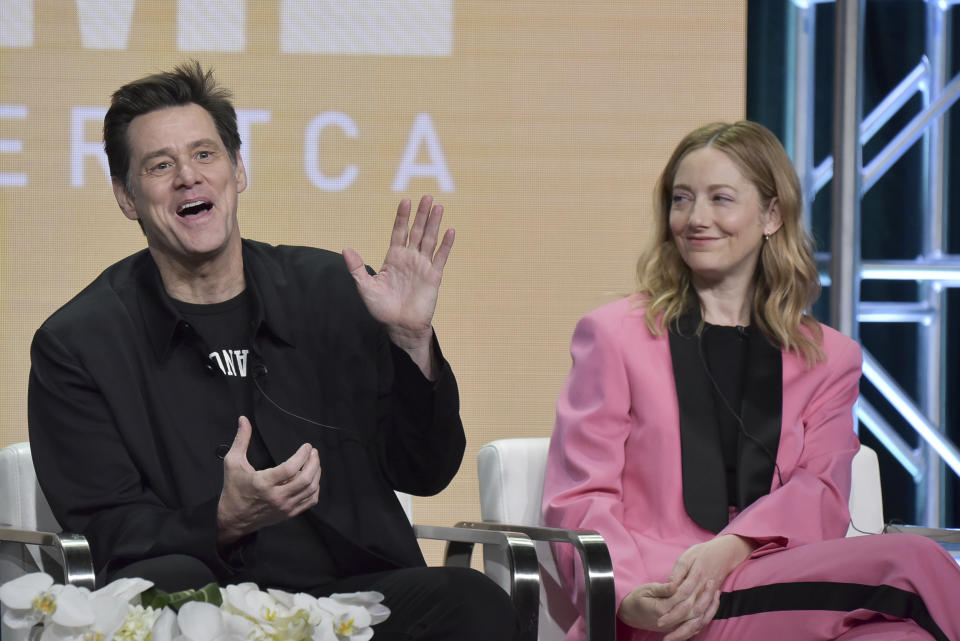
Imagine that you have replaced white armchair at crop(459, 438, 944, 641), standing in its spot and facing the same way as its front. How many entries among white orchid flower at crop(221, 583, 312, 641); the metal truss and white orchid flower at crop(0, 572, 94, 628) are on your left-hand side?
1

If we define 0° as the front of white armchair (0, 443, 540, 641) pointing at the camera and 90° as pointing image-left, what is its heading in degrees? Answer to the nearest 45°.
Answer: approximately 315°

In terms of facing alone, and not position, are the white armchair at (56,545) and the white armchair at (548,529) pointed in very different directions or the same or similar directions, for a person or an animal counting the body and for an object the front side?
same or similar directions

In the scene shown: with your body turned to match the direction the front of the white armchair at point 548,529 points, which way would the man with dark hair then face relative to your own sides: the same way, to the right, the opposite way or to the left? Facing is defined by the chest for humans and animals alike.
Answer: the same way

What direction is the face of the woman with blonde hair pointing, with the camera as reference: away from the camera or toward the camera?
toward the camera

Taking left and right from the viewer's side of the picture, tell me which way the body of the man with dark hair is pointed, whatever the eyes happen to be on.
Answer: facing the viewer

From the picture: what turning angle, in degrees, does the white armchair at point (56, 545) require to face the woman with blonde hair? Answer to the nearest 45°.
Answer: approximately 45° to its left

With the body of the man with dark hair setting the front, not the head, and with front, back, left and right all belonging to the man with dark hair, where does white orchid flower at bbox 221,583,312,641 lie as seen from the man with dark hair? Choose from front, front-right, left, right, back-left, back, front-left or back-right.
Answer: front

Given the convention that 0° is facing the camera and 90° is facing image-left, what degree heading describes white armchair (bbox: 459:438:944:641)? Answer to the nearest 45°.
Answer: approximately 315°

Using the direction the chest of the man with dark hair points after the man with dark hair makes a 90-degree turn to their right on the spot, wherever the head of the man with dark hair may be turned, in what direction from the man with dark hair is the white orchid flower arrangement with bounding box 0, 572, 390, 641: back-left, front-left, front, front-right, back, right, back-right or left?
left

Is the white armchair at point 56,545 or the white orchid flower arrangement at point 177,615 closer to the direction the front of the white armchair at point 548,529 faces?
the white orchid flower arrangement

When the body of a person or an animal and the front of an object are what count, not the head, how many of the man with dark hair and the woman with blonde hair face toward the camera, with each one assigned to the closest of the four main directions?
2

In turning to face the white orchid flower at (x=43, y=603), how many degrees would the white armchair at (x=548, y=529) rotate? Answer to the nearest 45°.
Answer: approximately 45° to its right

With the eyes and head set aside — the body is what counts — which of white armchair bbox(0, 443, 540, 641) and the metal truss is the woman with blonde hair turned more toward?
the white armchair

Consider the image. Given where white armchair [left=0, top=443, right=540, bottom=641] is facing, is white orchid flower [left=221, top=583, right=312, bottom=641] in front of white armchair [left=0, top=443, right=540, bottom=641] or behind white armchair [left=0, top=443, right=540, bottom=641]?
in front

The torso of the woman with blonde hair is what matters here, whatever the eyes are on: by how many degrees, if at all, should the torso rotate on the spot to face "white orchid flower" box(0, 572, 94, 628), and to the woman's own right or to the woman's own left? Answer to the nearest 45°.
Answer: approximately 45° to the woman's own right

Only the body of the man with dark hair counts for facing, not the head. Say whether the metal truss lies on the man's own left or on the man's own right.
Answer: on the man's own left

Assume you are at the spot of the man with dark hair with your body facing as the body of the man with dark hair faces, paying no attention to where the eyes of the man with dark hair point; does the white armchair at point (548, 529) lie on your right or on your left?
on your left

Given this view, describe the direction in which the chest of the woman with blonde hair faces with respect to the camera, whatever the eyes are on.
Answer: toward the camera
